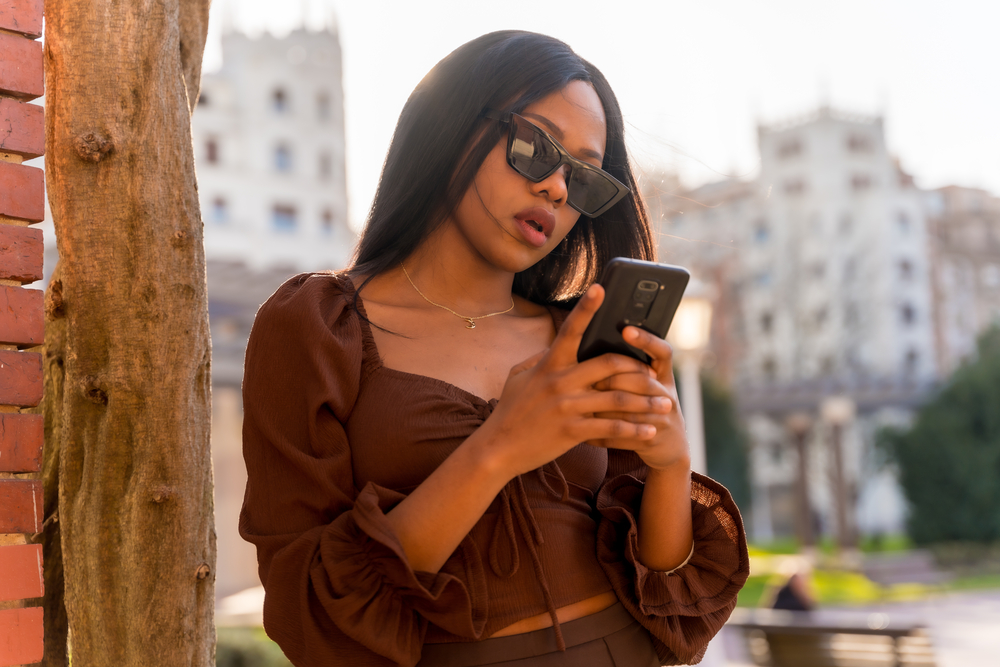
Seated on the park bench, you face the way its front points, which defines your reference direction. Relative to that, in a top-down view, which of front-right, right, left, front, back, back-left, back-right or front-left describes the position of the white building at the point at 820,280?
front

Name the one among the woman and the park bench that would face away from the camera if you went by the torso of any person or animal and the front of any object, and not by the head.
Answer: the park bench

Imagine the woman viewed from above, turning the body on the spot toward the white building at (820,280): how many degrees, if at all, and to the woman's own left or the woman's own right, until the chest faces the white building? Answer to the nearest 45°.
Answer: approximately 135° to the woman's own left

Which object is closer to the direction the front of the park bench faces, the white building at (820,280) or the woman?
the white building

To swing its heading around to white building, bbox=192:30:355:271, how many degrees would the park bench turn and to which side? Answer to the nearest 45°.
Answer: approximately 45° to its left

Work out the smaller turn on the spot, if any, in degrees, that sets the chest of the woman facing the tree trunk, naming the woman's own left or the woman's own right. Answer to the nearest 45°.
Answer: approximately 135° to the woman's own right

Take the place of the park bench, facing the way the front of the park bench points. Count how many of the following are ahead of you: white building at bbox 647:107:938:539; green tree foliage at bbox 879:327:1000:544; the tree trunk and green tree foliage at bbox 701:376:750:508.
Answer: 3

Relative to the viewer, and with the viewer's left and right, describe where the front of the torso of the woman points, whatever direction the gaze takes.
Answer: facing the viewer and to the right of the viewer

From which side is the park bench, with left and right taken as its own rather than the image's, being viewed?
back

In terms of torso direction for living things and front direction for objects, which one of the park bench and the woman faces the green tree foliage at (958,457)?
the park bench

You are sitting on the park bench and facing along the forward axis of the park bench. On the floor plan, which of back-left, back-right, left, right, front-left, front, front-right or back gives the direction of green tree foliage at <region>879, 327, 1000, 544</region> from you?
front

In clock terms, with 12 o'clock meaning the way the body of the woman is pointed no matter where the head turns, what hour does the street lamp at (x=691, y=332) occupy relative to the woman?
The street lamp is roughly at 8 o'clock from the woman.

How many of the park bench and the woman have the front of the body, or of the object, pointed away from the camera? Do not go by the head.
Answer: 1

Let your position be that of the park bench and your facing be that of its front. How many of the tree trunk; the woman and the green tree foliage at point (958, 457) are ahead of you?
1

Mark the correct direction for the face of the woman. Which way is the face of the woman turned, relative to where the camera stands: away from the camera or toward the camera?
toward the camera

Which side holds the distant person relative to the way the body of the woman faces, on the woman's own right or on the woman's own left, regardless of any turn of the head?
on the woman's own left

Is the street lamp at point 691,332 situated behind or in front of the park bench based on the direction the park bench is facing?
in front
